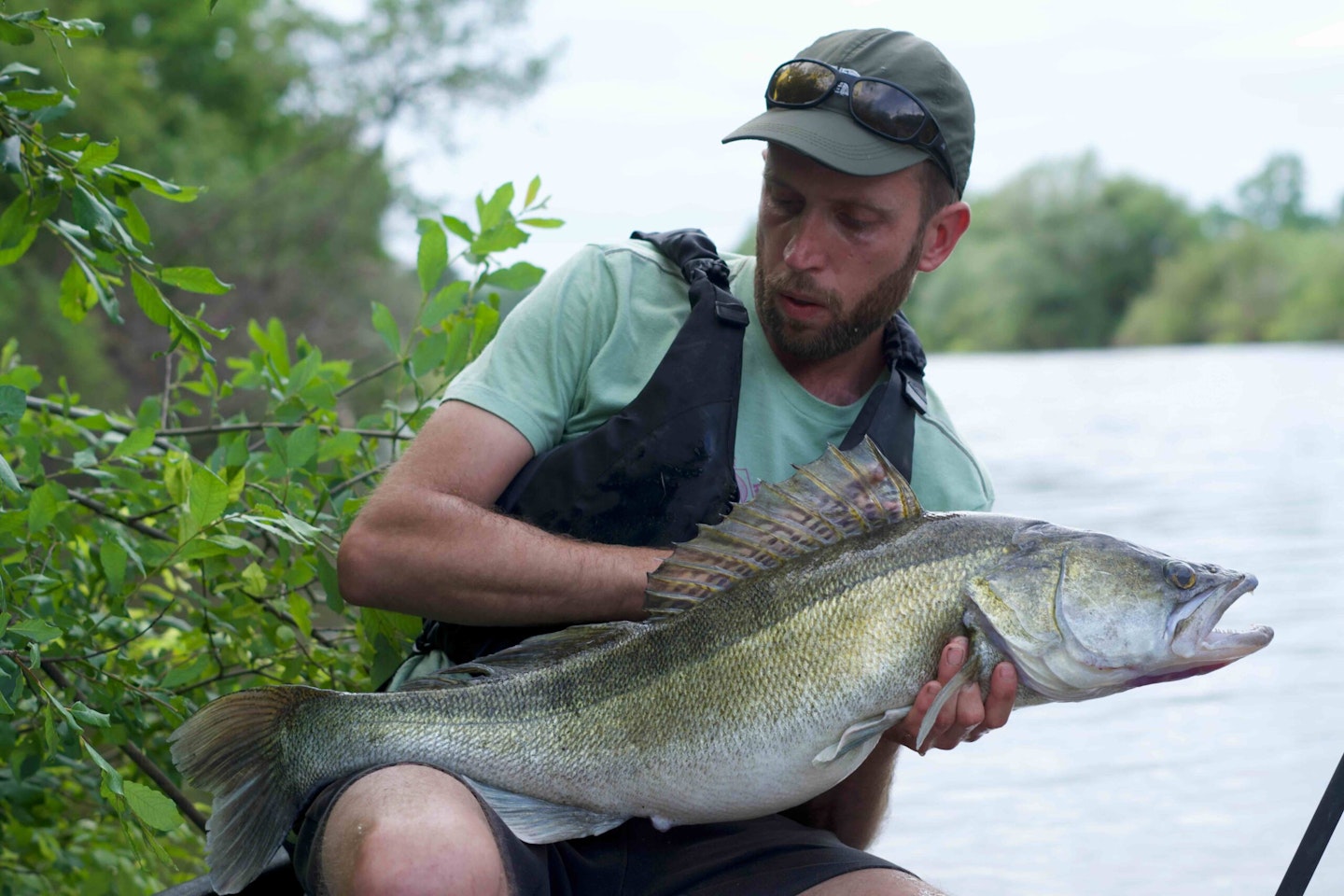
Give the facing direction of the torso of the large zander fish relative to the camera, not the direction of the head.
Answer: to the viewer's right

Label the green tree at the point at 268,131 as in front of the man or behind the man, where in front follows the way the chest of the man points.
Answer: behind

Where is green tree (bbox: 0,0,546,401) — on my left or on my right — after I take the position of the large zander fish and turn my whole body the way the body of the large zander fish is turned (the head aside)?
on my left

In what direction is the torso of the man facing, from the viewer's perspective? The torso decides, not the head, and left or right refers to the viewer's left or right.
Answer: facing the viewer
